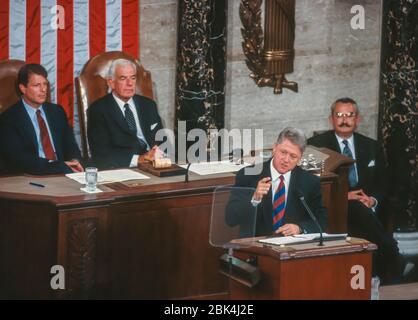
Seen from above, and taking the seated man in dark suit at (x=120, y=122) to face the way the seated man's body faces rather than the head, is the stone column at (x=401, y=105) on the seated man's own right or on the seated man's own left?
on the seated man's own left

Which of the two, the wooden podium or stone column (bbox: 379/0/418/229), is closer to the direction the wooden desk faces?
the wooden podium

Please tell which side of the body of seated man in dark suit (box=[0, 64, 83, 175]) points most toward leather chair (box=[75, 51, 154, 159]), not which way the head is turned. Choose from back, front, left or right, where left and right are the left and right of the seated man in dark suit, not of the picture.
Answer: left

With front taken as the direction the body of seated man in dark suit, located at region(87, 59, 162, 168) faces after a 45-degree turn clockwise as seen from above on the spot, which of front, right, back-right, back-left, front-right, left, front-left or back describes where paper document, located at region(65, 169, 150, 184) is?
front

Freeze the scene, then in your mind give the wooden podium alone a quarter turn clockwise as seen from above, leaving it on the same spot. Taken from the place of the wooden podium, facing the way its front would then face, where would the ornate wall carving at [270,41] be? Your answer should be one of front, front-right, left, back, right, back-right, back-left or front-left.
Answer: back-right

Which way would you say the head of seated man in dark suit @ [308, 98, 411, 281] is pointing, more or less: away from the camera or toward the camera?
toward the camera

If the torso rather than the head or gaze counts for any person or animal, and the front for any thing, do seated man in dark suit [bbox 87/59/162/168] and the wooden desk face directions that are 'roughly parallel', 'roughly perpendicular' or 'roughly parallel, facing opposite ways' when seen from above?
roughly parallel

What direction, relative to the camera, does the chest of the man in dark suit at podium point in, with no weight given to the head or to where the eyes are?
toward the camera

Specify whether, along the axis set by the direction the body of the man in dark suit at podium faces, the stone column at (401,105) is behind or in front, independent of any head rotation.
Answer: behind

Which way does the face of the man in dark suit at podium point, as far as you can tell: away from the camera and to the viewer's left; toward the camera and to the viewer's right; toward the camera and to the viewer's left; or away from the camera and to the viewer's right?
toward the camera and to the viewer's left

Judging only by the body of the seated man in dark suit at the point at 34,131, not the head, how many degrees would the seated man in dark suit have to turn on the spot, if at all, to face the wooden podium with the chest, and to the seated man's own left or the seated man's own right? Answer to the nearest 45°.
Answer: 0° — they already face it

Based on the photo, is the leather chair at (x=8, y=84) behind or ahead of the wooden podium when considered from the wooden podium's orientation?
behind

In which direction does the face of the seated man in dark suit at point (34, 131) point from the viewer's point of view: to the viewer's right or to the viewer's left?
to the viewer's right

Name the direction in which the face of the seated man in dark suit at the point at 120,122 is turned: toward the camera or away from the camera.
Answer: toward the camera
